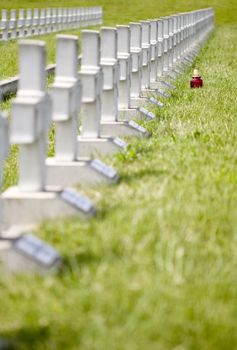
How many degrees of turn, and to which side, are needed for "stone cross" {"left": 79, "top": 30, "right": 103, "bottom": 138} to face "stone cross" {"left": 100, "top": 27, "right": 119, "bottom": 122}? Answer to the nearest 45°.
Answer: approximately 90° to its left

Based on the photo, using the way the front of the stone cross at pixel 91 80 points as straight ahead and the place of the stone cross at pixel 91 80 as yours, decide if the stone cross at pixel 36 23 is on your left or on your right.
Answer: on your left

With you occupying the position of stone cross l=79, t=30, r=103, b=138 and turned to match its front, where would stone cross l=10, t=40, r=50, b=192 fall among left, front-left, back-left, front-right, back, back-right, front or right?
right

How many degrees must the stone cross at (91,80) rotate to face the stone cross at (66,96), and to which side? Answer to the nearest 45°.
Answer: approximately 90° to its right

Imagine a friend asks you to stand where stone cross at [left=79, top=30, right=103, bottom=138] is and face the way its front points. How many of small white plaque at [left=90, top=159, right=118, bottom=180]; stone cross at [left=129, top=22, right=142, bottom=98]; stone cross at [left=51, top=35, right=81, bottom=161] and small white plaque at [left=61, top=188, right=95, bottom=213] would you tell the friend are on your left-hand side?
1

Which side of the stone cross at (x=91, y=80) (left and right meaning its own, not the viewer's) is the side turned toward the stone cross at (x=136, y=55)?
left

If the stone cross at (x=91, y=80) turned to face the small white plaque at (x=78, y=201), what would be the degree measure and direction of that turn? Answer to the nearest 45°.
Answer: approximately 90° to its right

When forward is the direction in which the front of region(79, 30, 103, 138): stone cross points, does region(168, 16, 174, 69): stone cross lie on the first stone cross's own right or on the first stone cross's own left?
on the first stone cross's own left

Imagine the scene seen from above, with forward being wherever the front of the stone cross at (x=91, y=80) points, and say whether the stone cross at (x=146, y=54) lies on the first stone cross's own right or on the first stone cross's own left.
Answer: on the first stone cross's own left

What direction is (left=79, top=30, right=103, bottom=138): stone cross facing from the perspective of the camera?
to the viewer's right

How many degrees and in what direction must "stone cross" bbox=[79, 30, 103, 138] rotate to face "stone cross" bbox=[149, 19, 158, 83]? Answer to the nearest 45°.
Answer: approximately 90° to its left
